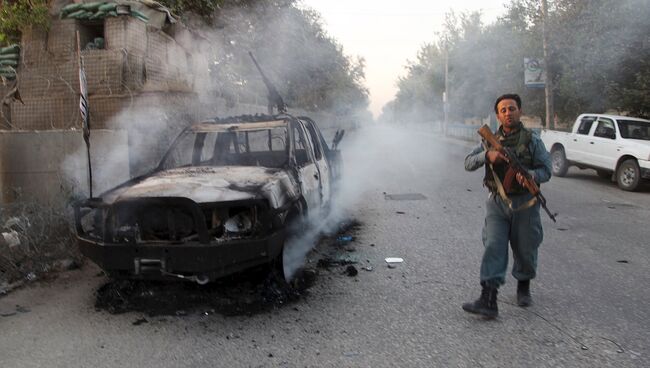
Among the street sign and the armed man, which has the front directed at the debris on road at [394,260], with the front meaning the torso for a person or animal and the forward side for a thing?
the street sign

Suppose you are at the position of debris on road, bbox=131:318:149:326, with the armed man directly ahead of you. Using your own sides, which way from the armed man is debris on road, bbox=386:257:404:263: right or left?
left

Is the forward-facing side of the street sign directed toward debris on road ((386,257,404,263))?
yes

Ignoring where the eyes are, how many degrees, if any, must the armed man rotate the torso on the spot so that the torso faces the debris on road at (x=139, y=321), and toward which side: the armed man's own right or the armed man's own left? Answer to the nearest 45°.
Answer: approximately 90° to the armed man's own right

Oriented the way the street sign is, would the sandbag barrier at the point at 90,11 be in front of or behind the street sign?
in front

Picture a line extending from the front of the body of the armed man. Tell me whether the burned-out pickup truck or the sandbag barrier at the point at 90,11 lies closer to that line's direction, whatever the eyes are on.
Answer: the burned-out pickup truck

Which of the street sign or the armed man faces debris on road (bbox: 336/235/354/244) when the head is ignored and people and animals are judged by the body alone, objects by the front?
the street sign

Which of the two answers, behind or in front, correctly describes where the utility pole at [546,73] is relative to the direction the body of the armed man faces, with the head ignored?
behind

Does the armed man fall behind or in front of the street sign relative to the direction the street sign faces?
in front

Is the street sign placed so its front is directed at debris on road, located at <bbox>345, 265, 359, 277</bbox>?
yes

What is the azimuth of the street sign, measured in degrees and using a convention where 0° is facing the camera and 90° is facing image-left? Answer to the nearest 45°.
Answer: approximately 0°

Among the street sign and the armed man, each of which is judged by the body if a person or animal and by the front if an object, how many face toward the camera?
2
